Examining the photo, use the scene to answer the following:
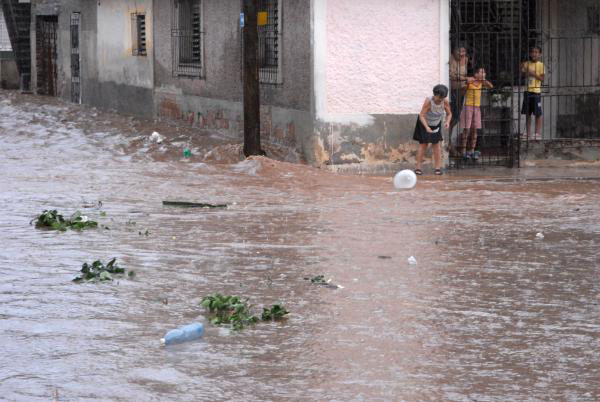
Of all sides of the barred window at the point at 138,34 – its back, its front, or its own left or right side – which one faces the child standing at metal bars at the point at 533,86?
left

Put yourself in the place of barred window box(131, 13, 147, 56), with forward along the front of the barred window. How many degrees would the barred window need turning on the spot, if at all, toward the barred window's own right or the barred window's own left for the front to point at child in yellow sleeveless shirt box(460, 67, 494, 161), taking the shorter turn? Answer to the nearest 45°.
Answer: approximately 90° to the barred window's own left

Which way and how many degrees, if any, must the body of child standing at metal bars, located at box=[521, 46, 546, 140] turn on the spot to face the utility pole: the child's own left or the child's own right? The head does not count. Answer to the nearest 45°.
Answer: approximately 45° to the child's own right

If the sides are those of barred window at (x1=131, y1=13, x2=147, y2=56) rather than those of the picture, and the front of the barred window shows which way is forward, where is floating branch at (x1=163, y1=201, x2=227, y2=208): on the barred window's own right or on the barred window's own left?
on the barred window's own left

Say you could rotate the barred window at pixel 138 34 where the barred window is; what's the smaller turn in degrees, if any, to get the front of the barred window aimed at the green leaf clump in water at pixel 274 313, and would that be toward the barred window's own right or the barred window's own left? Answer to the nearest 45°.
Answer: approximately 45° to the barred window's own left

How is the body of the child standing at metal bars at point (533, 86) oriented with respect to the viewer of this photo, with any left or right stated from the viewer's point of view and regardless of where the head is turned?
facing the viewer

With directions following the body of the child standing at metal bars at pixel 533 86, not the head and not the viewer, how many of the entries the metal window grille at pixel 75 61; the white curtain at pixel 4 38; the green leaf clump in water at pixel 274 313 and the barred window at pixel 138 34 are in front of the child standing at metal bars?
1

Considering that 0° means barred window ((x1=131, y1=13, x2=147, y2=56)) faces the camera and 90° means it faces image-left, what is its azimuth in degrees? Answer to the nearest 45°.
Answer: approximately 45°

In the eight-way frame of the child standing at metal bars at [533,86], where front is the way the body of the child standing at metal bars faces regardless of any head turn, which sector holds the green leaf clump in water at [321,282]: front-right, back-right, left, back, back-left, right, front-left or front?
front

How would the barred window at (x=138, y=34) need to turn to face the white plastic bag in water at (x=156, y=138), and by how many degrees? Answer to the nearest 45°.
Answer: approximately 45° to its left

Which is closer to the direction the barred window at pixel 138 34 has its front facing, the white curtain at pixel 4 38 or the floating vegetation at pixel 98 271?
the floating vegetation

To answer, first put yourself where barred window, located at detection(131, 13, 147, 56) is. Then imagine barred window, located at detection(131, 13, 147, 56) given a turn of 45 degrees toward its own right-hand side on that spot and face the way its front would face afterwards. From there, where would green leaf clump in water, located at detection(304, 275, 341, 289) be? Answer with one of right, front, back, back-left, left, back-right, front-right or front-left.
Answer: left

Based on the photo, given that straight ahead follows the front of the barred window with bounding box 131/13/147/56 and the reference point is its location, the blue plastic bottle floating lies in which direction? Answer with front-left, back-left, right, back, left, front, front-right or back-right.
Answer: front-left

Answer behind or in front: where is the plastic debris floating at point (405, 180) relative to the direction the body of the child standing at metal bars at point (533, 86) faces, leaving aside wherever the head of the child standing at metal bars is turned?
in front

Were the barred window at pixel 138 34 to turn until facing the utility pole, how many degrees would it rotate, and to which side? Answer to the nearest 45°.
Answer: approximately 45° to its left

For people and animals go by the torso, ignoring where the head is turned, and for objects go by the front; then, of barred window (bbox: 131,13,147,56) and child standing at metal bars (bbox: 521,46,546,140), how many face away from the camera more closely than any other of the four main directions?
0

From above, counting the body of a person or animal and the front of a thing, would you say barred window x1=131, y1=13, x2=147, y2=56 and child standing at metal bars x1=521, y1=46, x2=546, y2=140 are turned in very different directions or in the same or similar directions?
same or similar directions
